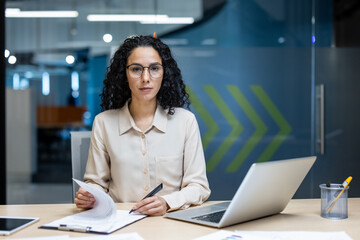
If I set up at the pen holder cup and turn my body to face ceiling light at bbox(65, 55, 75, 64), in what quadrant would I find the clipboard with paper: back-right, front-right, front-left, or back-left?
front-left

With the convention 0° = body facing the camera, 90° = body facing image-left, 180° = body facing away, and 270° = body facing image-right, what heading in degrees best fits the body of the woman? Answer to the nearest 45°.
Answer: approximately 0°

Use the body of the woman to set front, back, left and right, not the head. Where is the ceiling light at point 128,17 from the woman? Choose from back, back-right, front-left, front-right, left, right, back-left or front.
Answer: back

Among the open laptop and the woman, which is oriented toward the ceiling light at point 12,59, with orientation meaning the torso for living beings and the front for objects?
the open laptop

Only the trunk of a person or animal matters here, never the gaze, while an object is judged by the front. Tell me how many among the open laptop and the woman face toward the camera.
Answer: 1

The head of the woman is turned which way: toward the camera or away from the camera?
toward the camera

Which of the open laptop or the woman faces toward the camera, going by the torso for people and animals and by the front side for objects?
the woman

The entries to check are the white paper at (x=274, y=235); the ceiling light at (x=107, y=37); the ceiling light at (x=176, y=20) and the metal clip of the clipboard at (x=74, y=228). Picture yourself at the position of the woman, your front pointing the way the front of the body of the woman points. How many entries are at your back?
2

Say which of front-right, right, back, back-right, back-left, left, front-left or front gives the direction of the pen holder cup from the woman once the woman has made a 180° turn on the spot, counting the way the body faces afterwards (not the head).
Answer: back-right

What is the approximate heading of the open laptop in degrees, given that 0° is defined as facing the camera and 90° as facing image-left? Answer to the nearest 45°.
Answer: approximately 135°
